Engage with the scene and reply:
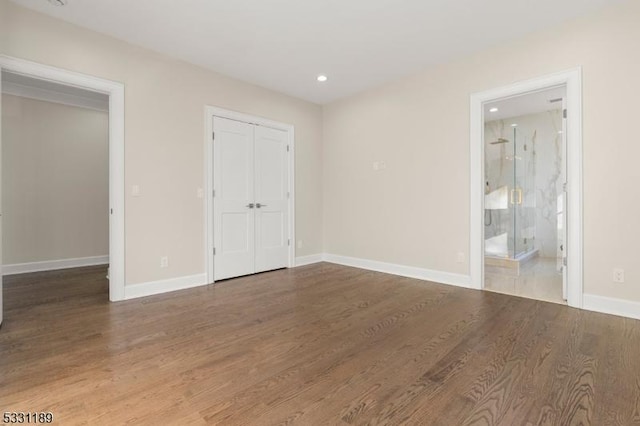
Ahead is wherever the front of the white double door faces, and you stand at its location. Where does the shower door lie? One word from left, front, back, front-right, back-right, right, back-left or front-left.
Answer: front-left

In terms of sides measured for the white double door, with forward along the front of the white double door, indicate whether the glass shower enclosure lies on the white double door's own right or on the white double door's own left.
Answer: on the white double door's own left

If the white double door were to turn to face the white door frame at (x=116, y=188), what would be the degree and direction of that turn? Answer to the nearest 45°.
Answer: approximately 90° to its right

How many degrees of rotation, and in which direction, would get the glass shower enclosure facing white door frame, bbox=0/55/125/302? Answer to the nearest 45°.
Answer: approximately 90° to its right

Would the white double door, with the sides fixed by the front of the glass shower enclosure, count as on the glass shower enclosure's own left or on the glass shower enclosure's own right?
on the glass shower enclosure's own right
